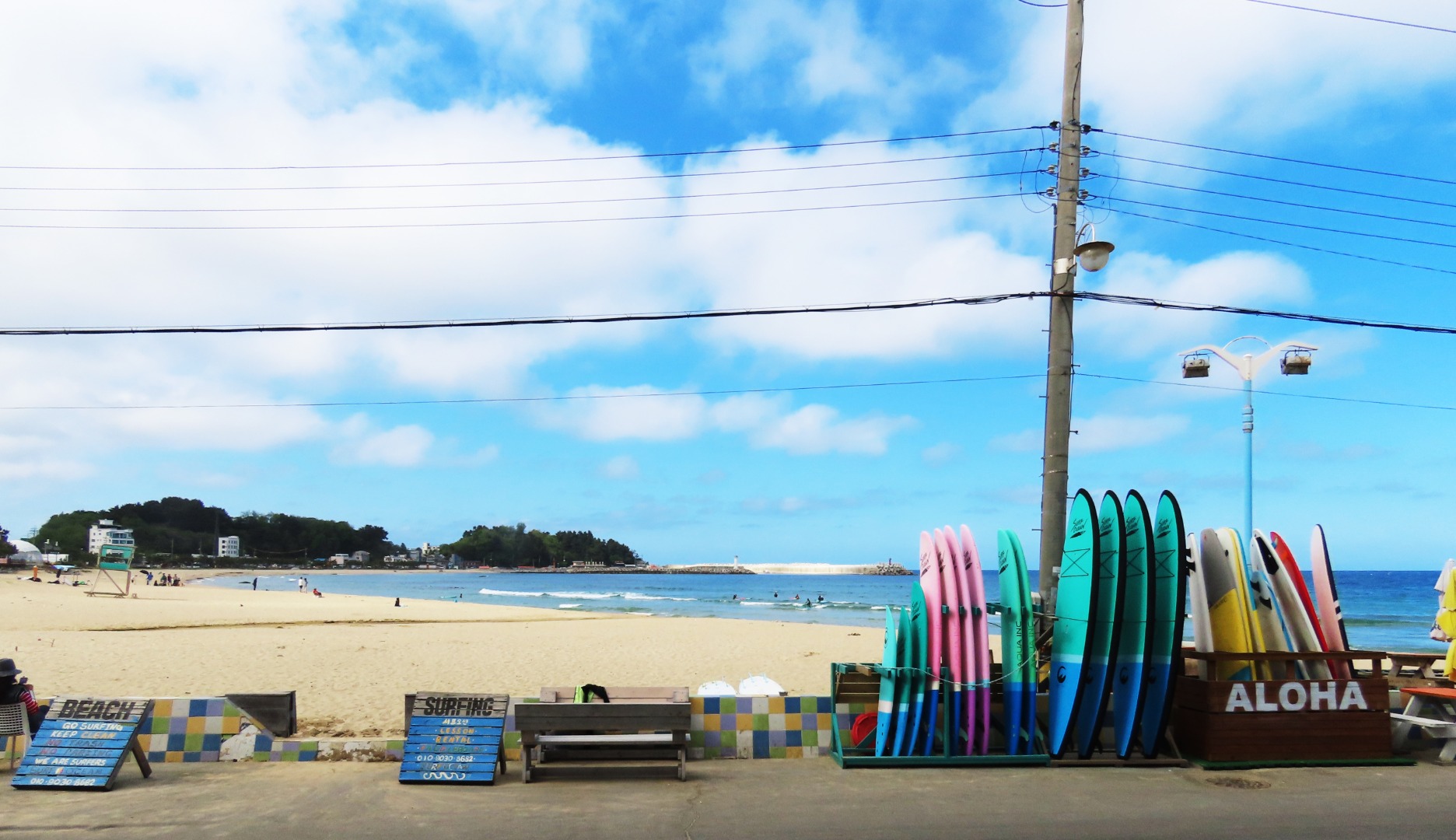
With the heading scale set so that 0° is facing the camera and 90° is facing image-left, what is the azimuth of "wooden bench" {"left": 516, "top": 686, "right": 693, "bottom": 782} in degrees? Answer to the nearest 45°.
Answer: approximately 180°

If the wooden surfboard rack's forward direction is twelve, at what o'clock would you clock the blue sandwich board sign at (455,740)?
The blue sandwich board sign is roughly at 2 o'clock from the wooden surfboard rack.

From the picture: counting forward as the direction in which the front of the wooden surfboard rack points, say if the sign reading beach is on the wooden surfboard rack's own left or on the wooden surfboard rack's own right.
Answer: on the wooden surfboard rack's own right

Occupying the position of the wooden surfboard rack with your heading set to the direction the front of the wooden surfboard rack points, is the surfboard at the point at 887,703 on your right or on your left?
on your right

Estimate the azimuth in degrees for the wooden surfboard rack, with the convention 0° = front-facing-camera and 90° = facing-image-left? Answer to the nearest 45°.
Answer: approximately 0°
